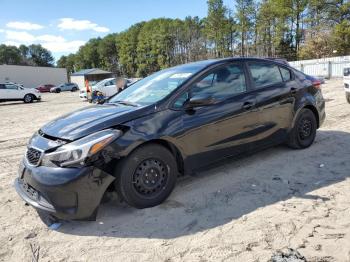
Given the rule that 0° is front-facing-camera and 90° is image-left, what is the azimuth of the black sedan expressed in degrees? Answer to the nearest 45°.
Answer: approximately 45°

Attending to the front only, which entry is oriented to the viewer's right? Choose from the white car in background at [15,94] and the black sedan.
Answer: the white car in background

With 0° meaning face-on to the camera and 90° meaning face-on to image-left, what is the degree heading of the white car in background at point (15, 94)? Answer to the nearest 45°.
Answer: approximately 270°

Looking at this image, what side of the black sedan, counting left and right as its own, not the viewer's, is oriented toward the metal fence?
back

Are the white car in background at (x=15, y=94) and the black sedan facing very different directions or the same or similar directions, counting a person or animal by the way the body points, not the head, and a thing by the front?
very different directions

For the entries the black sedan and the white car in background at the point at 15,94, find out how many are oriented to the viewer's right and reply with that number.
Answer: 1

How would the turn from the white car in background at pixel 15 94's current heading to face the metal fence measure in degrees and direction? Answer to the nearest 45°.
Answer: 0° — it already faces it

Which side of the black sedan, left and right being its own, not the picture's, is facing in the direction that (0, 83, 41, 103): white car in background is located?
right
